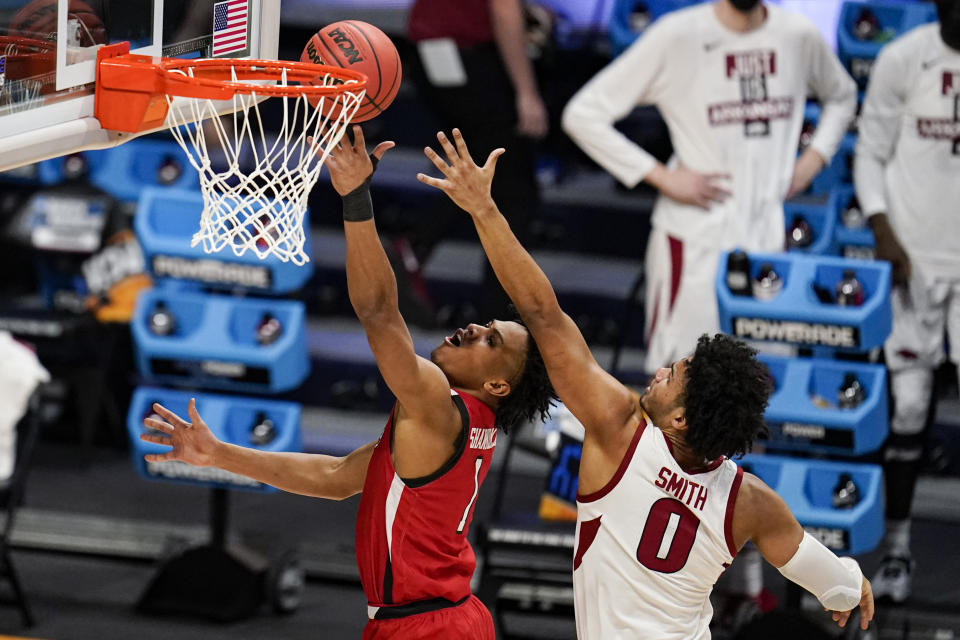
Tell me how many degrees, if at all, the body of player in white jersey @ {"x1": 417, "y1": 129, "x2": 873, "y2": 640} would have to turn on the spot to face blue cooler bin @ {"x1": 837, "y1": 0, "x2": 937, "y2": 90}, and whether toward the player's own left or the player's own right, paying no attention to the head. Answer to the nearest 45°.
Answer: approximately 45° to the player's own right

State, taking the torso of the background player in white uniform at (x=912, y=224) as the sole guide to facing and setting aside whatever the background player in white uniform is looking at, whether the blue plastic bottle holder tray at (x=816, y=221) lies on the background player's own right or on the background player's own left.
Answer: on the background player's own right

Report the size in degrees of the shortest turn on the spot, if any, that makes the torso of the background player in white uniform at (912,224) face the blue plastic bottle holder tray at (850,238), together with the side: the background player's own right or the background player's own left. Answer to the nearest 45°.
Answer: approximately 135° to the background player's own right

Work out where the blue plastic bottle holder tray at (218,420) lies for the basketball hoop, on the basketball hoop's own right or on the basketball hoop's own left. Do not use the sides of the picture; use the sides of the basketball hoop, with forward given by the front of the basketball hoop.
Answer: on the basketball hoop's own left

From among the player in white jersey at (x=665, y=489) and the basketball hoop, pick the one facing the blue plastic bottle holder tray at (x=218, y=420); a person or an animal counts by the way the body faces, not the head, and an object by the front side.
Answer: the player in white jersey

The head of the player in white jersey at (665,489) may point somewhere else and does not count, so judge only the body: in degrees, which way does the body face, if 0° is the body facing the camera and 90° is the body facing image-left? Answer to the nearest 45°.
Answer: approximately 135°

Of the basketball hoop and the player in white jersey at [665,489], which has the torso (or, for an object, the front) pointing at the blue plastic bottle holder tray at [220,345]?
the player in white jersey

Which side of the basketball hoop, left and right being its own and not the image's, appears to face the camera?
right

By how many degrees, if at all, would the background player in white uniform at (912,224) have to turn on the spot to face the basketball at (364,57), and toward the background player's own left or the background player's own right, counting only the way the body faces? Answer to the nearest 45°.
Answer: approximately 45° to the background player's own right

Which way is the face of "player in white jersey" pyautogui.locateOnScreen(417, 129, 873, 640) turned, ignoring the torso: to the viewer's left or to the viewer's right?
to the viewer's left

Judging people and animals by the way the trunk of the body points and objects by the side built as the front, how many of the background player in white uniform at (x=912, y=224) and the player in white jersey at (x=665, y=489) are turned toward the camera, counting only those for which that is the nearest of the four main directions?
1
